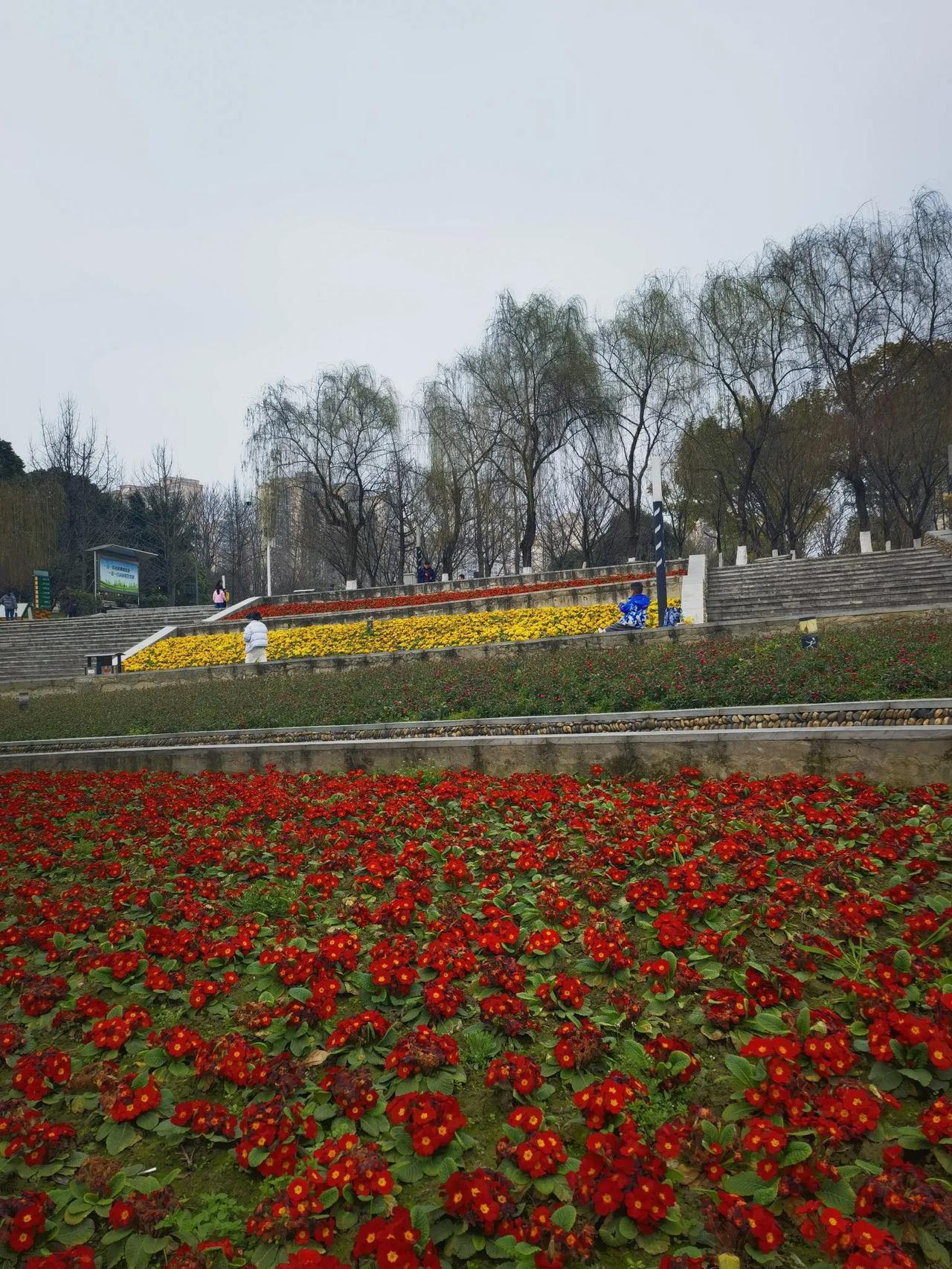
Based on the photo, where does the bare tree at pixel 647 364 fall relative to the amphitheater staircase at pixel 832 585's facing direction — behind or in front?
behind

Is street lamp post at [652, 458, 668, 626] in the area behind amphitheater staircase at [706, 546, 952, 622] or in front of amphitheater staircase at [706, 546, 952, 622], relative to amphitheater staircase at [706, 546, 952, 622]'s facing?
in front

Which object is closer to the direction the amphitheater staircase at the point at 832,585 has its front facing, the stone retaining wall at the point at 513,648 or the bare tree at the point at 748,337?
the stone retaining wall

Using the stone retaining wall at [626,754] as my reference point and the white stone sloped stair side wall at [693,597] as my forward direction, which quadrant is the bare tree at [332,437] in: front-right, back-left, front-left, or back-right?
front-left

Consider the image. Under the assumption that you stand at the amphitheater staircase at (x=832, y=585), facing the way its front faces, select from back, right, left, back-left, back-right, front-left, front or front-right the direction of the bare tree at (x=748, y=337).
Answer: back

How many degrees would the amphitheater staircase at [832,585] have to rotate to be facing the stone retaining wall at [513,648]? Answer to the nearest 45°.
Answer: approximately 45° to its right

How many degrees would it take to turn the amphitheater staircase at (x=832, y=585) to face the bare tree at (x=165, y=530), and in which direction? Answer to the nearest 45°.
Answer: approximately 135° to its right

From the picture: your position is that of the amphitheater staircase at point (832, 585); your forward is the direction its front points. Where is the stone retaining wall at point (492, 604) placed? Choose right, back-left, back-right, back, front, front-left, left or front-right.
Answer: right

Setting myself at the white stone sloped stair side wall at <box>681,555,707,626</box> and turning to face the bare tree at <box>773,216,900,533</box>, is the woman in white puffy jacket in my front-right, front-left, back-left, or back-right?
back-left

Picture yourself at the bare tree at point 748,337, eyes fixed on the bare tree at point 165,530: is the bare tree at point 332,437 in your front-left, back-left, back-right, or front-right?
front-left

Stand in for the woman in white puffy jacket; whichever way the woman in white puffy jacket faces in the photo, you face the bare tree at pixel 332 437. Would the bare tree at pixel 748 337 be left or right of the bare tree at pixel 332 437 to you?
right

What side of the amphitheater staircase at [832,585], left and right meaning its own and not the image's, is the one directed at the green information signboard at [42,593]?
right

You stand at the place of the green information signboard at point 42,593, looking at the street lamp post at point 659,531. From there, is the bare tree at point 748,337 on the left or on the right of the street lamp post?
left

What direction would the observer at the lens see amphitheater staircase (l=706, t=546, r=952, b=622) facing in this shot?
facing the viewer

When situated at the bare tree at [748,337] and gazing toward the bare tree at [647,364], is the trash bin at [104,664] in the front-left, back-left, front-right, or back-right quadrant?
front-left

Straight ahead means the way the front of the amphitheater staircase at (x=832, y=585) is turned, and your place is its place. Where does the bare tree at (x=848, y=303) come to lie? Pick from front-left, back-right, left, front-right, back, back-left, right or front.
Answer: back

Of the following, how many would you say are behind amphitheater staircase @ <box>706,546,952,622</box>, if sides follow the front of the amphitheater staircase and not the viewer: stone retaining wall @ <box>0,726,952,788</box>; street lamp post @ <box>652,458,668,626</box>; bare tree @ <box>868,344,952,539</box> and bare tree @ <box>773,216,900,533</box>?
2
